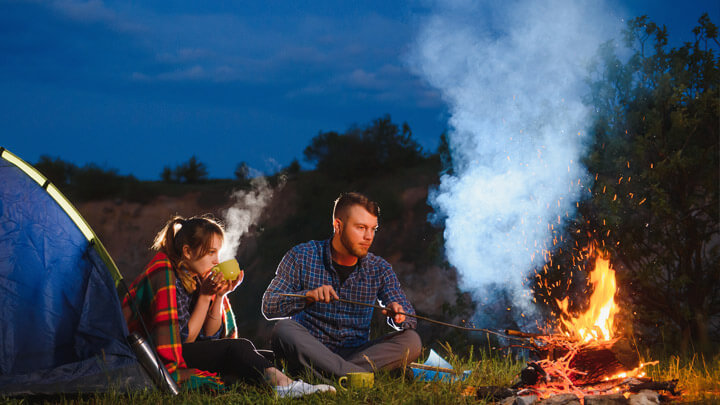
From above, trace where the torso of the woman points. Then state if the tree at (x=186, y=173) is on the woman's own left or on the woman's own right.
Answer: on the woman's own left

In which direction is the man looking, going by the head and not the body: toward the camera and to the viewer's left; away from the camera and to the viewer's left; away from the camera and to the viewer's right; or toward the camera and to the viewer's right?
toward the camera and to the viewer's right

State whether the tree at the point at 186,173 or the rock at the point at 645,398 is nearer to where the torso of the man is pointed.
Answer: the rock

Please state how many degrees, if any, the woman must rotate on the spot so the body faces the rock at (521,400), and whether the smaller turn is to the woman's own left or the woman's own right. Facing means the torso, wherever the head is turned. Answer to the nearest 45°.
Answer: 0° — they already face it

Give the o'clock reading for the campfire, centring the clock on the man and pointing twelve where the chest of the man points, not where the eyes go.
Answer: The campfire is roughly at 11 o'clock from the man.

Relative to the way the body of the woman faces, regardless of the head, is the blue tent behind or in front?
behind

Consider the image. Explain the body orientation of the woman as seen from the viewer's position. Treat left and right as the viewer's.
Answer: facing to the right of the viewer

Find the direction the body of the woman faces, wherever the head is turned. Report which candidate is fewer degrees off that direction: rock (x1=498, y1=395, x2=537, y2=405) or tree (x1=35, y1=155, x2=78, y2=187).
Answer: the rock

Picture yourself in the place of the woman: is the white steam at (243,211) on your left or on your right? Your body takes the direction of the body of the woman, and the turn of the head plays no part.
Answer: on your left

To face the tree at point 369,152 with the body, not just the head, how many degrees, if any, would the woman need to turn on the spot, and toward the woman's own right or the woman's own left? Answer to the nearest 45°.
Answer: approximately 90° to the woman's own left

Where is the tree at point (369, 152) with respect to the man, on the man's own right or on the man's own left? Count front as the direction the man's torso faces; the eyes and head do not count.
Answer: on the man's own left

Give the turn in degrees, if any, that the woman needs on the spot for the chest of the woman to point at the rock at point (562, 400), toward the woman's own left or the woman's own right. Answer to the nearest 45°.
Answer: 0° — they already face it
